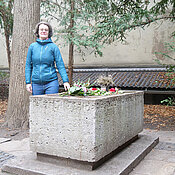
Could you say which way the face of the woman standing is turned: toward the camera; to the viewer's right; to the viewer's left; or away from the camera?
toward the camera

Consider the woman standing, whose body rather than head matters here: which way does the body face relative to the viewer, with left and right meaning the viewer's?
facing the viewer

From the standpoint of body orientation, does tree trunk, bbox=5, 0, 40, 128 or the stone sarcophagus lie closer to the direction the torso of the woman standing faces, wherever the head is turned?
the stone sarcophagus
